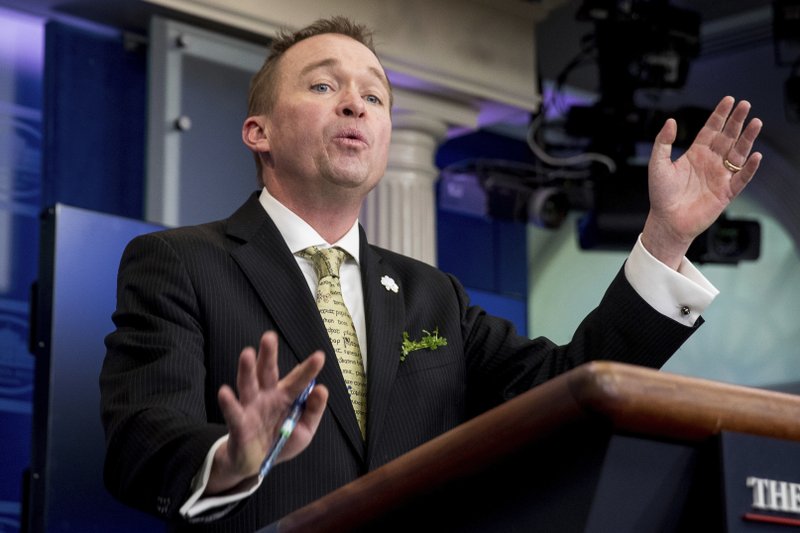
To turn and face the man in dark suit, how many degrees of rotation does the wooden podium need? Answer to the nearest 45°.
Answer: approximately 180°

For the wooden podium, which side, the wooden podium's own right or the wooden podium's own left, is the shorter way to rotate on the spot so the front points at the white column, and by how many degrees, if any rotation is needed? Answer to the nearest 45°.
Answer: approximately 135° to the wooden podium's own left

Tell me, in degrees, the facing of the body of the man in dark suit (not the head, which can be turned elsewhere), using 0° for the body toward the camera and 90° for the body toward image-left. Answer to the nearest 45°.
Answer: approximately 315°

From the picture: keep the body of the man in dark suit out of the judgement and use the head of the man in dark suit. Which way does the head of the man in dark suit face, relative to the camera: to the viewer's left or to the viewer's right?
to the viewer's right

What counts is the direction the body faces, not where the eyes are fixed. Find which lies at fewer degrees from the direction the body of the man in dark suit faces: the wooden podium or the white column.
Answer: the wooden podium

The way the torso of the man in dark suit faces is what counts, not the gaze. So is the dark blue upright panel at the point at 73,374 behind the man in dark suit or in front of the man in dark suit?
behind
